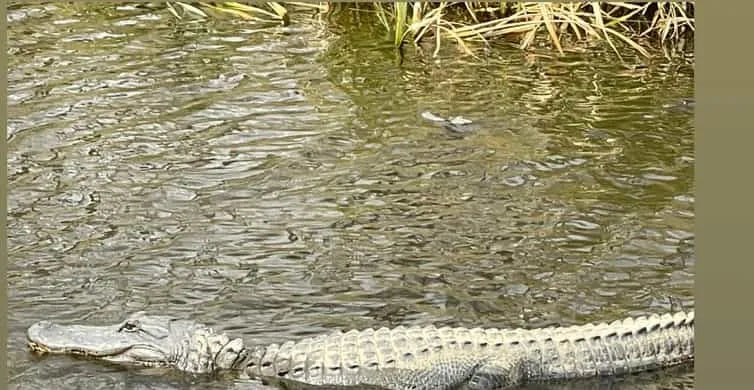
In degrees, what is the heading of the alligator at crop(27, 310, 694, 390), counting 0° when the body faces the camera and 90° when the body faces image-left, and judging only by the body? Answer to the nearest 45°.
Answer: approximately 90°
